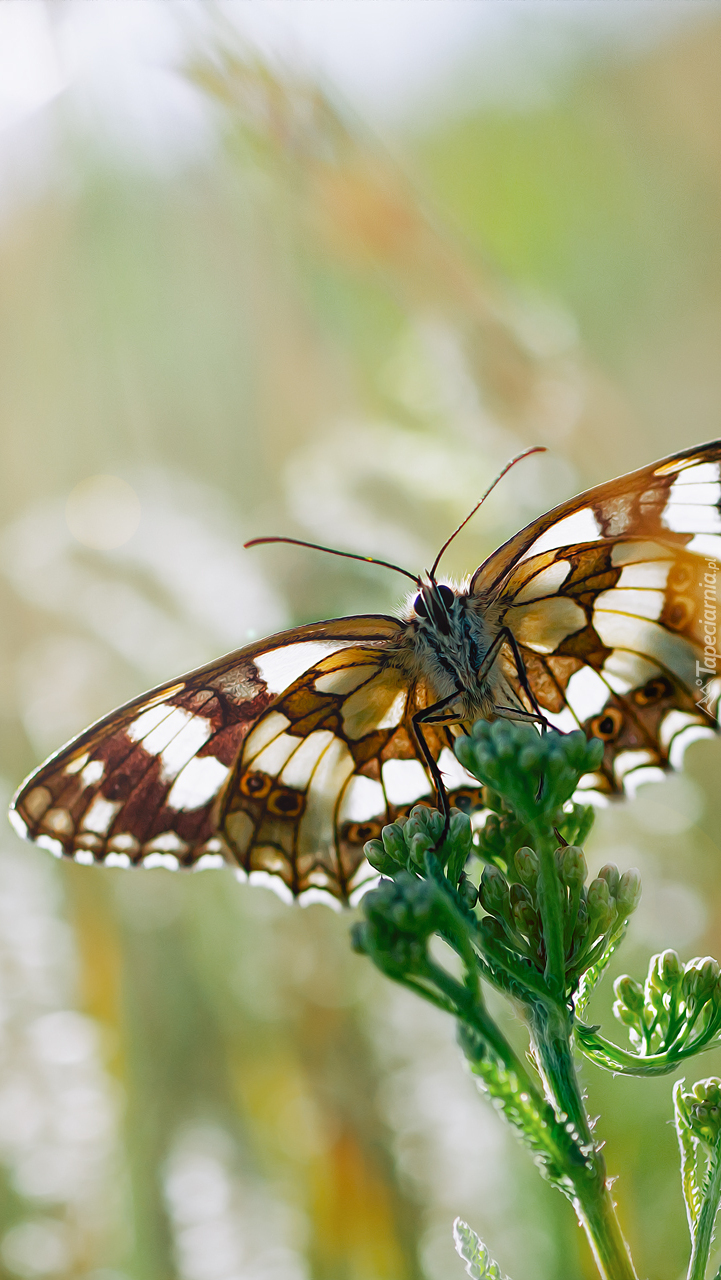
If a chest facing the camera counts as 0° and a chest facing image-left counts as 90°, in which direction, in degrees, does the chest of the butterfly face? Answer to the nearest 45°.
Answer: approximately 0°
